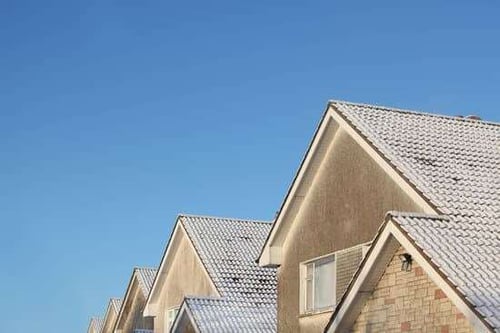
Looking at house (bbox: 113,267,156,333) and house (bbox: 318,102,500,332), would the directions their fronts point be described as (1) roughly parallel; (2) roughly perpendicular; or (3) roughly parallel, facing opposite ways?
roughly parallel

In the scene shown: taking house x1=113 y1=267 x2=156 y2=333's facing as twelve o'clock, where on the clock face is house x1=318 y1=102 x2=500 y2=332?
house x1=318 y1=102 x2=500 y2=332 is roughly at 10 o'clock from house x1=113 y1=267 x2=156 y2=333.

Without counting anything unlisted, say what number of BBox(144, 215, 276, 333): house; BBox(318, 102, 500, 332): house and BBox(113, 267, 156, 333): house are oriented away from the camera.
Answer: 0

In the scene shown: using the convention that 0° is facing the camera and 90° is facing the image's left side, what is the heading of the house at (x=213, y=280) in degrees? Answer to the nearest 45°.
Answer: approximately 45°

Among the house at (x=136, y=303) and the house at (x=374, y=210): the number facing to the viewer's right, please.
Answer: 0

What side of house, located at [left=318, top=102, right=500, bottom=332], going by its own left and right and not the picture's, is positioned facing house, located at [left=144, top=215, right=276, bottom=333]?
right

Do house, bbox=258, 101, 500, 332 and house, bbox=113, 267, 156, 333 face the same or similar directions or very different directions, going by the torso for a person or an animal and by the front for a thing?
same or similar directions

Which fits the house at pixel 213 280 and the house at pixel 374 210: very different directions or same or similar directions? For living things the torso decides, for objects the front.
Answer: same or similar directions

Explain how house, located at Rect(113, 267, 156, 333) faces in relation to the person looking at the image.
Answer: facing the viewer and to the left of the viewer

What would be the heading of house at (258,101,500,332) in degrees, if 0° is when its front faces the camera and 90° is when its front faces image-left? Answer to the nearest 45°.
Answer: approximately 45°

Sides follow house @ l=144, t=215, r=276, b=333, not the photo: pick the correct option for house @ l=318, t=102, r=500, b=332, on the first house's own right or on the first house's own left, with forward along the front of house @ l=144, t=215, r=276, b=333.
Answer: on the first house's own left

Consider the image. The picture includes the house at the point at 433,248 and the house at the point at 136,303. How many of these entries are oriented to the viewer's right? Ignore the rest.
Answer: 0

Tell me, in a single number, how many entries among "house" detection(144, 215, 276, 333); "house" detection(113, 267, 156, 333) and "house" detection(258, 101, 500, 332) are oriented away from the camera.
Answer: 0

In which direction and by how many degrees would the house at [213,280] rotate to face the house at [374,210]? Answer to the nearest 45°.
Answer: approximately 45° to its left
